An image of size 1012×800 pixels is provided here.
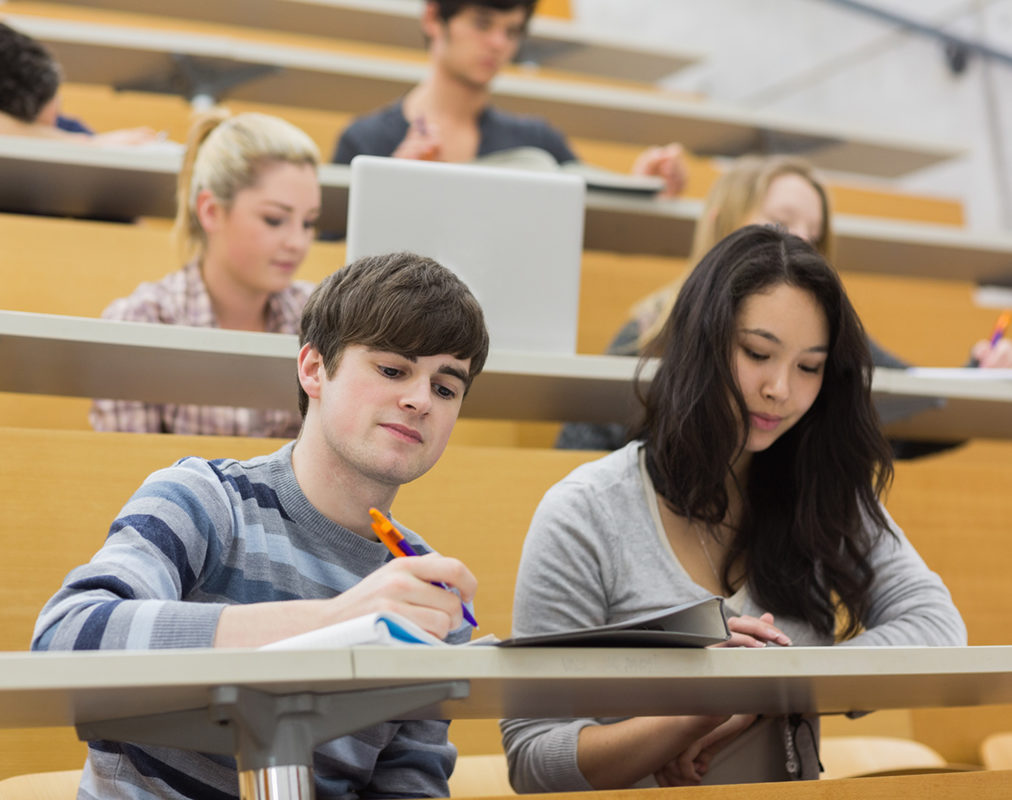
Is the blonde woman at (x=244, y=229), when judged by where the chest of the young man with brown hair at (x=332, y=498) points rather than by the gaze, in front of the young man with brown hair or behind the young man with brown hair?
behind

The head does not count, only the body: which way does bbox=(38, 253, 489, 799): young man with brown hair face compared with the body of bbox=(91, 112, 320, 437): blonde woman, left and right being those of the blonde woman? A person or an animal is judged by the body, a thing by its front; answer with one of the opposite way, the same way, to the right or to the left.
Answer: the same way

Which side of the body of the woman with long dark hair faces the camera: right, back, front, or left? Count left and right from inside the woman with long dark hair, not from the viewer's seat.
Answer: front

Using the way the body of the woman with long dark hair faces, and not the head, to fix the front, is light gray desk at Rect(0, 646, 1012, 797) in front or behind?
in front

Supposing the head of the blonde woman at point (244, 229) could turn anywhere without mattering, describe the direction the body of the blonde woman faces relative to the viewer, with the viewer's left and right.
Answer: facing the viewer and to the right of the viewer

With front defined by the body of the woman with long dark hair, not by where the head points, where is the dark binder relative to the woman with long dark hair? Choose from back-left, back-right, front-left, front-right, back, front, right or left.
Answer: front

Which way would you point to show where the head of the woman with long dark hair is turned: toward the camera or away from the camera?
toward the camera

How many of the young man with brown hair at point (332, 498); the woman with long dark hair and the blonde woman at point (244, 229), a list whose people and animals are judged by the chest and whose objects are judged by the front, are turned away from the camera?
0

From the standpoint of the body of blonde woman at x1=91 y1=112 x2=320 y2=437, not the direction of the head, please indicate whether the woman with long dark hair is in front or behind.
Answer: in front

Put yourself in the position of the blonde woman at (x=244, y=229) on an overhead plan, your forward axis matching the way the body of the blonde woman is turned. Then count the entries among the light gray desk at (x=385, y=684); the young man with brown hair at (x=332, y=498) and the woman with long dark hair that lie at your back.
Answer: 0
